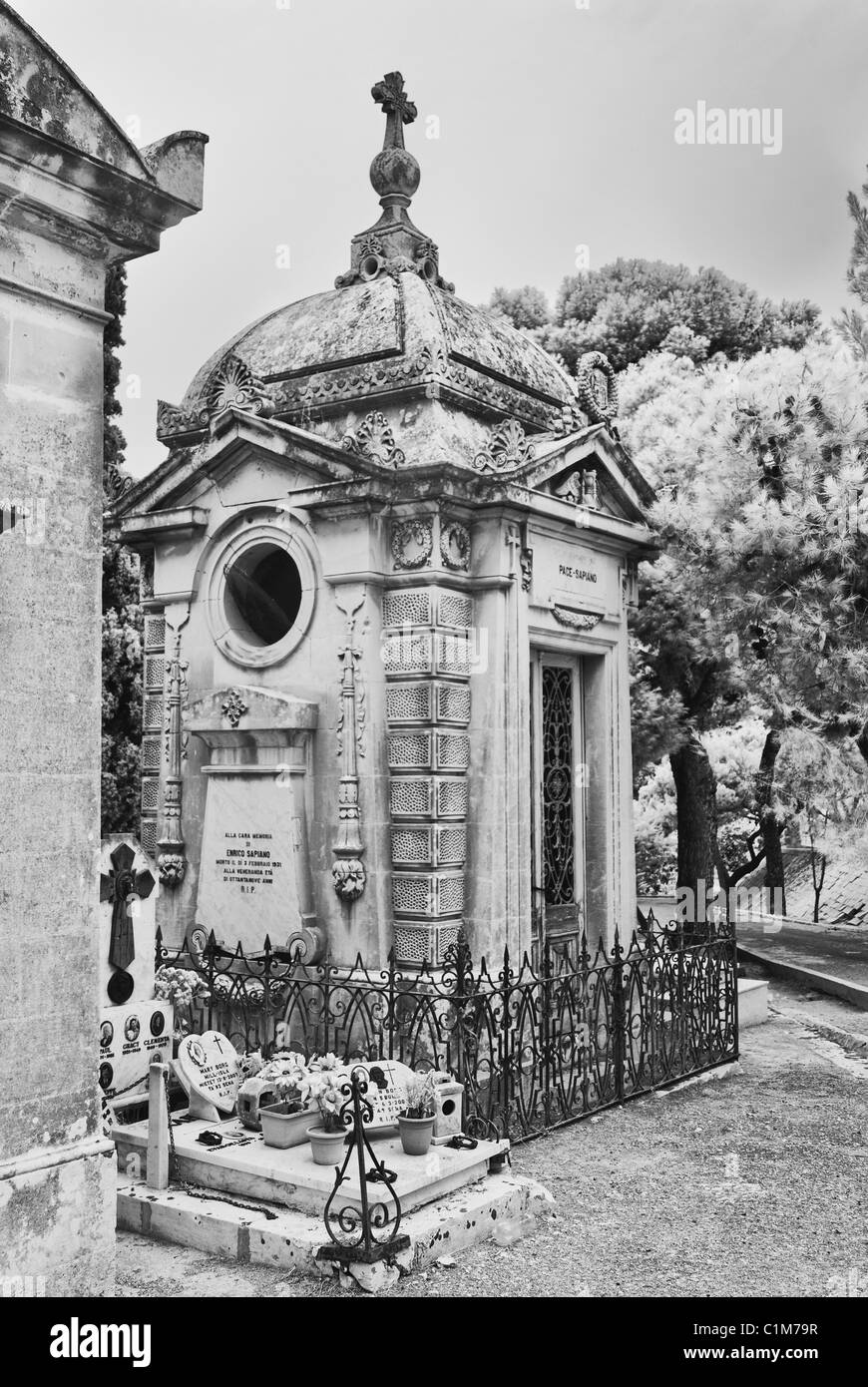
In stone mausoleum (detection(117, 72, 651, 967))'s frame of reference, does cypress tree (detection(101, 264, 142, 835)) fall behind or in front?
behind

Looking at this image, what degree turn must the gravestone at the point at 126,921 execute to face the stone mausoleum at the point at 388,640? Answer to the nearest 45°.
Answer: approximately 135° to its left

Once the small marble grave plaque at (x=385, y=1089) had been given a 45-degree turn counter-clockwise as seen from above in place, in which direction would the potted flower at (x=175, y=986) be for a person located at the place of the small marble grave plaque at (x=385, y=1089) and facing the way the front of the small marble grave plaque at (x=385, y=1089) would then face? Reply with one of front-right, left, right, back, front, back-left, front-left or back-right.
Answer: back

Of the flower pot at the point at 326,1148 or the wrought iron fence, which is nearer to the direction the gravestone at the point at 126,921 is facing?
the flower pot

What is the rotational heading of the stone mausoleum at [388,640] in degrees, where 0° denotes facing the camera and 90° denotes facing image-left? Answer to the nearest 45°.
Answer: approximately 315°

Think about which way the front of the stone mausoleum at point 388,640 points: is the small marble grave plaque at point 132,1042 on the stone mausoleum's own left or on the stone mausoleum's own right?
on the stone mausoleum's own right

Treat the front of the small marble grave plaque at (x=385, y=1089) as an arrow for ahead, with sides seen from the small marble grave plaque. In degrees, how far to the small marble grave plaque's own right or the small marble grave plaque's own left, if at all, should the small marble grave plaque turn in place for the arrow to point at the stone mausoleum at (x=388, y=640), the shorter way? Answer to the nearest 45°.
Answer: approximately 180°

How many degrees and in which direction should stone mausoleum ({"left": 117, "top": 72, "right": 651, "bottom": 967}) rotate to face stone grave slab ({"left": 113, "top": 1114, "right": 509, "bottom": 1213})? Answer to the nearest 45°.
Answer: approximately 45° to its right

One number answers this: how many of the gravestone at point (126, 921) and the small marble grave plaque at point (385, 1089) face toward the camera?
2

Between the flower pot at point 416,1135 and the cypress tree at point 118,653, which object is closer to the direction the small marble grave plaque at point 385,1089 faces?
the flower pot

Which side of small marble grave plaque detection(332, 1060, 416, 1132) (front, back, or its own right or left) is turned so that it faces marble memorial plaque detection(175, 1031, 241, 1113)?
right

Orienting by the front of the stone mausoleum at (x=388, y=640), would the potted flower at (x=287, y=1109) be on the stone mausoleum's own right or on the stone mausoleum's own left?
on the stone mausoleum's own right
